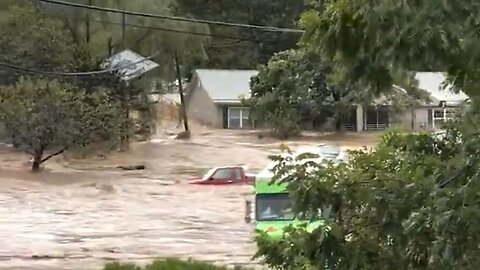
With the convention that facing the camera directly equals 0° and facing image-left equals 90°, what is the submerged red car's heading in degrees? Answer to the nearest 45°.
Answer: approximately 90°

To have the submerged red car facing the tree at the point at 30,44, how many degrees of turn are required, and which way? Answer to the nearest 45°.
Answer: approximately 45° to its right

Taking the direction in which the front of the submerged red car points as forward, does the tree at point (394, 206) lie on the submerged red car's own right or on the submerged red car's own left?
on the submerged red car's own left

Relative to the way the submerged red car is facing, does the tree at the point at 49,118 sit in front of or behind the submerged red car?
in front

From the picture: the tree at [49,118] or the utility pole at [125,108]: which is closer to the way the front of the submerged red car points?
the tree

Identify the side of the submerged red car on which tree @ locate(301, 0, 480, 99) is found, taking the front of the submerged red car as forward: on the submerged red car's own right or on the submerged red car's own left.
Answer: on the submerged red car's own left

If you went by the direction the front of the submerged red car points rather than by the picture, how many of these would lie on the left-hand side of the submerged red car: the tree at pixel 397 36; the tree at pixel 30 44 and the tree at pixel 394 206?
2
